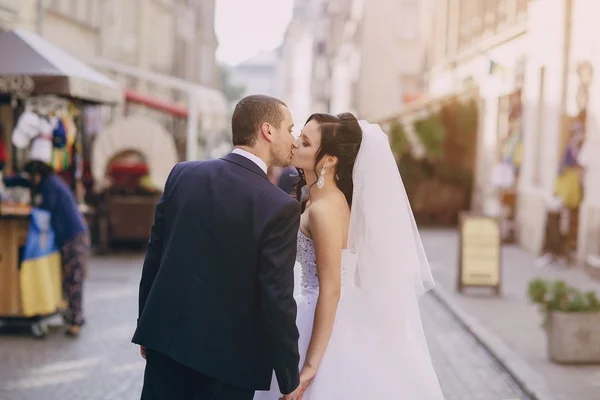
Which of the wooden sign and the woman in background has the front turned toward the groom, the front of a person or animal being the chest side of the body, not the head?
the wooden sign

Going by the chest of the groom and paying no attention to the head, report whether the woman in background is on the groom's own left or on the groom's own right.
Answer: on the groom's own left

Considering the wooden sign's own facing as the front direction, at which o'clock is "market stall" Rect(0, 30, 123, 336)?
The market stall is roughly at 2 o'clock from the wooden sign.

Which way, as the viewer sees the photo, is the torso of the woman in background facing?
to the viewer's left

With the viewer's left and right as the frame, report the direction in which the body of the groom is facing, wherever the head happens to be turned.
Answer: facing away from the viewer and to the right of the viewer

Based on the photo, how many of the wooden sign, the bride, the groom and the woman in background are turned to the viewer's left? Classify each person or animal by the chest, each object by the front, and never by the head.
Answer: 2

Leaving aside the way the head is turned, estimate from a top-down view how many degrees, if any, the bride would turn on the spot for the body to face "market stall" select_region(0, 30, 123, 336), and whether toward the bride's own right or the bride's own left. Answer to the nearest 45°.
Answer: approximately 45° to the bride's own right

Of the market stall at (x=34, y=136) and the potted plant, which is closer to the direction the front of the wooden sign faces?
the potted plant

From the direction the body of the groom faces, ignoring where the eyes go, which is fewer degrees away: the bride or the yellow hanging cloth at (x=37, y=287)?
the bride

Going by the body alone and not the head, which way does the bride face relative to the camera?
to the viewer's left

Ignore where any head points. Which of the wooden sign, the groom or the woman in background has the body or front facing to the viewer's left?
the woman in background

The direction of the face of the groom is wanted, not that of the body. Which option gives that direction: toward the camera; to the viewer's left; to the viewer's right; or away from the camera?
to the viewer's right

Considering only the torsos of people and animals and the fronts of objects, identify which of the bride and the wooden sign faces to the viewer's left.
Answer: the bride

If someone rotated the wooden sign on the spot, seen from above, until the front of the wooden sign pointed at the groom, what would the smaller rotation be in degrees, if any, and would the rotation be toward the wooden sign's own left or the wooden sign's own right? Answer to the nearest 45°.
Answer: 0° — it already faces them
